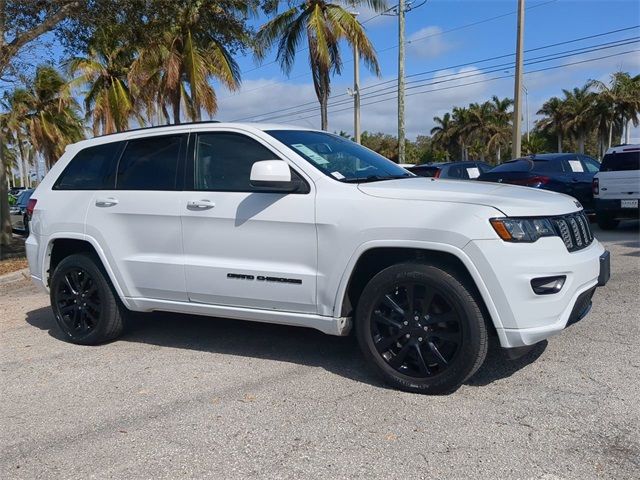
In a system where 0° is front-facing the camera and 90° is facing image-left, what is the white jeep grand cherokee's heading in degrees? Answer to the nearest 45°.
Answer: approximately 315°

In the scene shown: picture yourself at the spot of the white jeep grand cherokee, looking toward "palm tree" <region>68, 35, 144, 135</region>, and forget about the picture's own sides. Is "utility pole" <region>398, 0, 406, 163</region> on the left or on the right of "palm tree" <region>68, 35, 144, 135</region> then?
right

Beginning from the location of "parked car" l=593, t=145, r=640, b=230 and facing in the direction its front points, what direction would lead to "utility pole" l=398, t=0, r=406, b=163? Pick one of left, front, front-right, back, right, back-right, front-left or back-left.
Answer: front-left

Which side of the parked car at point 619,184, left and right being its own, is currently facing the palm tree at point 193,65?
left

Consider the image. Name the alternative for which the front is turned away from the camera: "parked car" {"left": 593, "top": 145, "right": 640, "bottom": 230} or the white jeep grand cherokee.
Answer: the parked car

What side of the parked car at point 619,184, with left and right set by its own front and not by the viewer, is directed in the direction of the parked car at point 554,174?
left

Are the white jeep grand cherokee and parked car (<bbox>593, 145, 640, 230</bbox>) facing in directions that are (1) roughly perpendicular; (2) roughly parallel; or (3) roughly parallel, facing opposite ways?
roughly perpendicular

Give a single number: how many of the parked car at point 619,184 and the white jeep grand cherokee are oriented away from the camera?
1

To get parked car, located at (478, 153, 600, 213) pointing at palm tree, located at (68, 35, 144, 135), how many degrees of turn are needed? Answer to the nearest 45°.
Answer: approximately 90° to its left

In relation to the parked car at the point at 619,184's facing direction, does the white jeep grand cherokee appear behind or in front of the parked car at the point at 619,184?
behind

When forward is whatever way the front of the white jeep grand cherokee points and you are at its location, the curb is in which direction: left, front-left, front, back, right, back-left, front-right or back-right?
back

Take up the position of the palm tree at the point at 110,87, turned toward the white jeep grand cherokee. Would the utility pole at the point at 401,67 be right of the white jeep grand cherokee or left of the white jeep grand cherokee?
left

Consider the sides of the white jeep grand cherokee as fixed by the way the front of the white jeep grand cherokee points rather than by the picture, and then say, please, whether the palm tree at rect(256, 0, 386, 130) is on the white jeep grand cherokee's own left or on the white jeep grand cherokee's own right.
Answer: on the white jeep grand cherokee's own left

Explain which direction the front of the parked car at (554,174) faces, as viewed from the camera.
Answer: facing away from the viewer and to the right of the viewer

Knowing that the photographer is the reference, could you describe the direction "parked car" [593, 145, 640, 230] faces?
facing away from the viewer
